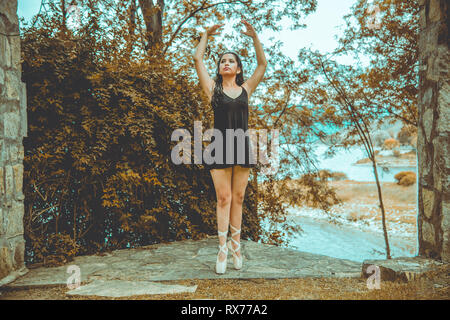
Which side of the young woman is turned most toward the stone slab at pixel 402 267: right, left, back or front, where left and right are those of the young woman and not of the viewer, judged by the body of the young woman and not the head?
left

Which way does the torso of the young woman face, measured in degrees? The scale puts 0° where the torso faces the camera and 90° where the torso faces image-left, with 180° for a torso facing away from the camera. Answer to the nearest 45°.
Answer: approximately 0°

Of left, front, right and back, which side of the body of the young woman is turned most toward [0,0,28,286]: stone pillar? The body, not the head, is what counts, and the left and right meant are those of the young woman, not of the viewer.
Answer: right

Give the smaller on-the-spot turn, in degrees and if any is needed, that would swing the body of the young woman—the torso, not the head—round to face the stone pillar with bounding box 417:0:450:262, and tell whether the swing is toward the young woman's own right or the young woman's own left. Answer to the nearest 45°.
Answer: approximately 90° to the young woman's own left

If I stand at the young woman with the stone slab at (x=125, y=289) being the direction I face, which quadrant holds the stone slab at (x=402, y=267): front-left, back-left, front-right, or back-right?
back-left
